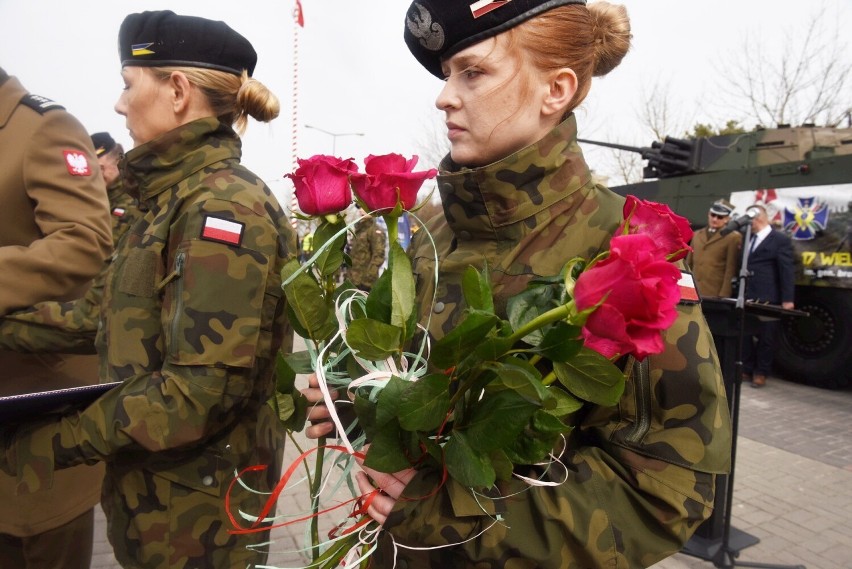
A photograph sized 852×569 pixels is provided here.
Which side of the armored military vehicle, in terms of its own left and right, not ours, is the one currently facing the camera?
left

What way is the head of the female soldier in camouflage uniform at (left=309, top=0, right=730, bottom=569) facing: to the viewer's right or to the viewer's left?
to the viewer's left

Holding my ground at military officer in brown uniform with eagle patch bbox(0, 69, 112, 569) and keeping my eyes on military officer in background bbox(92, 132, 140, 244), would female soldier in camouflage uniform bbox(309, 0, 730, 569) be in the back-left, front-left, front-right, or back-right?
back-right

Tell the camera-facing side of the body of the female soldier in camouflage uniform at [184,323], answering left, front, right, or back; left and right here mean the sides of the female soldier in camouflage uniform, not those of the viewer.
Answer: left

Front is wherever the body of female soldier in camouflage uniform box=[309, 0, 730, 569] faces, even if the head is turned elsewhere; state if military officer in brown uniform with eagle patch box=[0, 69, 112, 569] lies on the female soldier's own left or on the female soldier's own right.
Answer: on the female soldier's own right

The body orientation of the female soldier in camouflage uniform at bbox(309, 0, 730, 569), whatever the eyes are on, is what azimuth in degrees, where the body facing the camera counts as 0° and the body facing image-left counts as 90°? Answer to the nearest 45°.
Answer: approximately 45°

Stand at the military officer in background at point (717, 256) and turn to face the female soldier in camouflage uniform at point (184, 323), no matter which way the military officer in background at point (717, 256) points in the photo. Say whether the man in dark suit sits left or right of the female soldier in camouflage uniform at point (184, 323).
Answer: left

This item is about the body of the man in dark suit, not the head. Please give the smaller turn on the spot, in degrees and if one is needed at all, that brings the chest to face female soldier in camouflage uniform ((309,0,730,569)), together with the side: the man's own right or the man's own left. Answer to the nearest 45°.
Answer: approximately 45° to the man's own left

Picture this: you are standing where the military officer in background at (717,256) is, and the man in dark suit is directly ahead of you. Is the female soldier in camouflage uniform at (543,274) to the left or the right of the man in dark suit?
right

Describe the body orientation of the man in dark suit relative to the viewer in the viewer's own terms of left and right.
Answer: facing the viewer and to the left of the viewer
